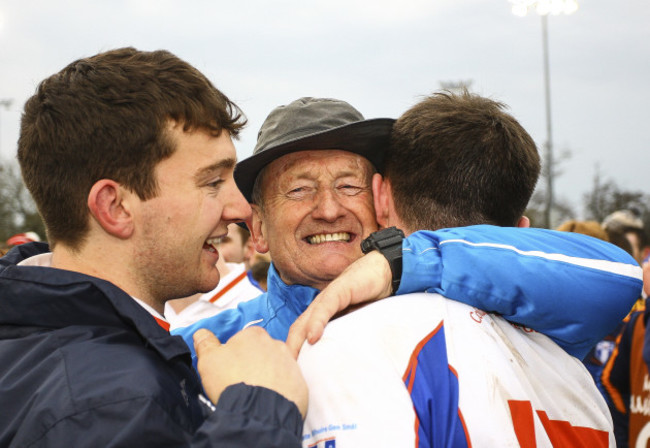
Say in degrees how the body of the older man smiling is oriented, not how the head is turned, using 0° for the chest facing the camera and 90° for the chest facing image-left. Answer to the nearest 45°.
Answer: approximately 0°

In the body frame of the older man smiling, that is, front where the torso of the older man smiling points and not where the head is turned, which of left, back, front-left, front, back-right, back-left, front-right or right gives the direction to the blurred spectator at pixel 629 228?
back-left

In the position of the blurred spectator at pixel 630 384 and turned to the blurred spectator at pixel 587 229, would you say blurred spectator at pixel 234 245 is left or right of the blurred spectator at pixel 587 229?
left

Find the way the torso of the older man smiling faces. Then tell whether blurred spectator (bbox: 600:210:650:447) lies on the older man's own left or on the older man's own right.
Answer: on the older man's own left

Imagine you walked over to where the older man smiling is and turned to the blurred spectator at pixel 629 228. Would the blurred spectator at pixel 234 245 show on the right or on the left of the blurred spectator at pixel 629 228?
left

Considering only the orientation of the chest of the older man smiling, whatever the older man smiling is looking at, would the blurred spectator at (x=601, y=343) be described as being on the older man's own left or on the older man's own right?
on the older man's own left

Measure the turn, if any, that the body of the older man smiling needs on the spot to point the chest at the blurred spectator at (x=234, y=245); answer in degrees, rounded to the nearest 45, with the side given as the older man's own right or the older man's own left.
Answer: approximately 180°
